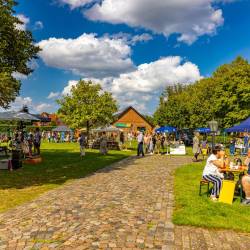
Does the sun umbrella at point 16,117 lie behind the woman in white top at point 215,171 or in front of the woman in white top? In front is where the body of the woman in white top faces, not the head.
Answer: behind

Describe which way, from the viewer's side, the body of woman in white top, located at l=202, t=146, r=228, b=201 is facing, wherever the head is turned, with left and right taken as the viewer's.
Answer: facing to the right of the viewer

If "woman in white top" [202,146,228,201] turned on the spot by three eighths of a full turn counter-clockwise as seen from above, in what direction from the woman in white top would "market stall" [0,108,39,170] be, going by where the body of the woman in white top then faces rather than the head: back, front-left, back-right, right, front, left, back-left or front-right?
front

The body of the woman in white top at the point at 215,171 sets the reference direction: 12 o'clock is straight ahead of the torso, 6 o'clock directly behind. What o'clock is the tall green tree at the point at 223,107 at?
The tall green tree is roughly at 9 o'clock from the woman in white top.

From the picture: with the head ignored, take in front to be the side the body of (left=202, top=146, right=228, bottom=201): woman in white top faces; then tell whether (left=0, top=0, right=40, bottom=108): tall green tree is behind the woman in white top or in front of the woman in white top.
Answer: behind

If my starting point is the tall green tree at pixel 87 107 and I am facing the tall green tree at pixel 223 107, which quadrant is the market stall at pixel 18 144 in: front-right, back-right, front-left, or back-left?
back-right

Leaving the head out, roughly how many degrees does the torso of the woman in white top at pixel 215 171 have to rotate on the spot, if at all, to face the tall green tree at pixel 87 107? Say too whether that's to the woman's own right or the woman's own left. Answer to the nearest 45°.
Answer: approximately 135° to the woman's own left
